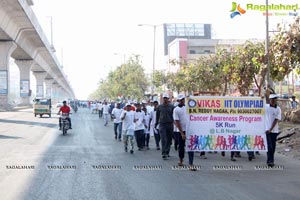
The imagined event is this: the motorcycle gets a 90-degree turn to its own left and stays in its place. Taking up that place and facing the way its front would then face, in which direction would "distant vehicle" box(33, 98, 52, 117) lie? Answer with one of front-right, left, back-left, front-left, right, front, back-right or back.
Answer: left

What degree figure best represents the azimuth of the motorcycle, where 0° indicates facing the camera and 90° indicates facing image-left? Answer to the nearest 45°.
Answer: approximately 0°

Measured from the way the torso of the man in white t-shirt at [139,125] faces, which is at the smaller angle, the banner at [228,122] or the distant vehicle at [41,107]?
the banner

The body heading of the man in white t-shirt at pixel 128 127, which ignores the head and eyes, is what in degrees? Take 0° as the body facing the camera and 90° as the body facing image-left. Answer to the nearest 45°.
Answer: approximately 0°
